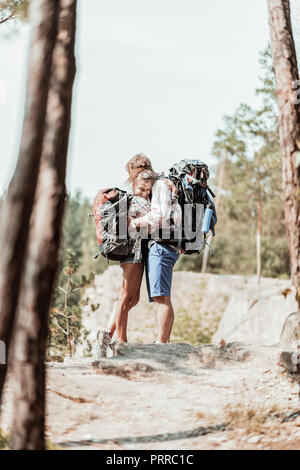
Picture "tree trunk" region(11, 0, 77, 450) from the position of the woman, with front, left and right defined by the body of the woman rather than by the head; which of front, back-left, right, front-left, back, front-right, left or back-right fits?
right

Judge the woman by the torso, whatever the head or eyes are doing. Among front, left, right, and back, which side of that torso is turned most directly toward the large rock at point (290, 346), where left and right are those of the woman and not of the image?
front

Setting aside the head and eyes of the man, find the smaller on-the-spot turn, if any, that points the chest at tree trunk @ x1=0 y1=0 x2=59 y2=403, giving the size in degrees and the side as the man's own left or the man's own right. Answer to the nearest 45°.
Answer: approximately 90° to the man's own left

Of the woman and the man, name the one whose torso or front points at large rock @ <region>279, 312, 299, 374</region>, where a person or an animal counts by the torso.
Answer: the woman

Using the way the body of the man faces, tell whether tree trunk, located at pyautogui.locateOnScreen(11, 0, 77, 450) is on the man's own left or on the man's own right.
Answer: on the man's own left

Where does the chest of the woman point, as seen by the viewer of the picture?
to the viewer's right

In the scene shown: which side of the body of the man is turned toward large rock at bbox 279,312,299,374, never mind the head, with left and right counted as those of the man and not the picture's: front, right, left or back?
back

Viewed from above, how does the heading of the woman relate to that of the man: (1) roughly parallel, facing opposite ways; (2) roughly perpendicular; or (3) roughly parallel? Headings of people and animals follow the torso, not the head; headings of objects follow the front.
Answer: roughly parallel, facing opposite ways

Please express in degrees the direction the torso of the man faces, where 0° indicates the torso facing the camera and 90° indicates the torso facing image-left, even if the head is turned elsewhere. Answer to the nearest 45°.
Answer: approximately 90°

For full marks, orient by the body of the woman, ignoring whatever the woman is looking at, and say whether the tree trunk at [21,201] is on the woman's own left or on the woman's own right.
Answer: on the woman's own right

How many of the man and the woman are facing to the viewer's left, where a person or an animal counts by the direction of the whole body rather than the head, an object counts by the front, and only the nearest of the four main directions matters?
1
